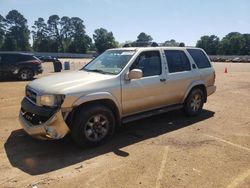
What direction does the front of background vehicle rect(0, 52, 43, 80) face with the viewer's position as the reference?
facing to the left of the viewer

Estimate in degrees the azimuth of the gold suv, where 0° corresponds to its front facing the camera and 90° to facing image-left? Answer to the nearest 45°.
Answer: approximately 45°
